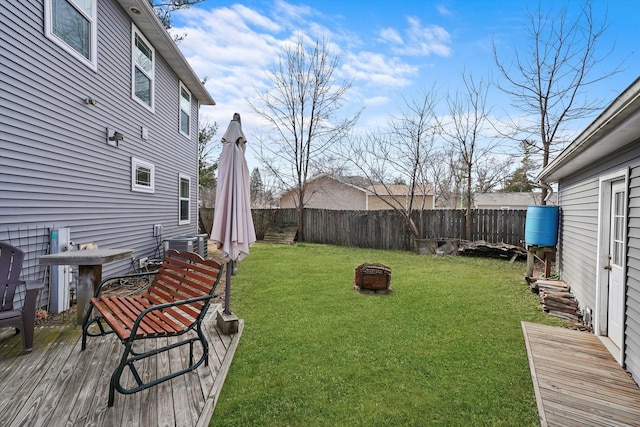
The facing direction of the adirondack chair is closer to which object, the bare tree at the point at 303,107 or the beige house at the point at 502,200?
the beige house

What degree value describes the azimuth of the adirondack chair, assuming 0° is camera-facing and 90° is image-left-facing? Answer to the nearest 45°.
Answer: approximately 315°

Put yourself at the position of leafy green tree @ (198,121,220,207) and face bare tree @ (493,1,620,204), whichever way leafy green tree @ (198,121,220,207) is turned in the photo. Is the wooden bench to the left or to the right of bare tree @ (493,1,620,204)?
right

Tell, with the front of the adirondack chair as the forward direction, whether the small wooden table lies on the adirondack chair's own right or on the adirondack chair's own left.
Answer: on the adirondack chair's own left
